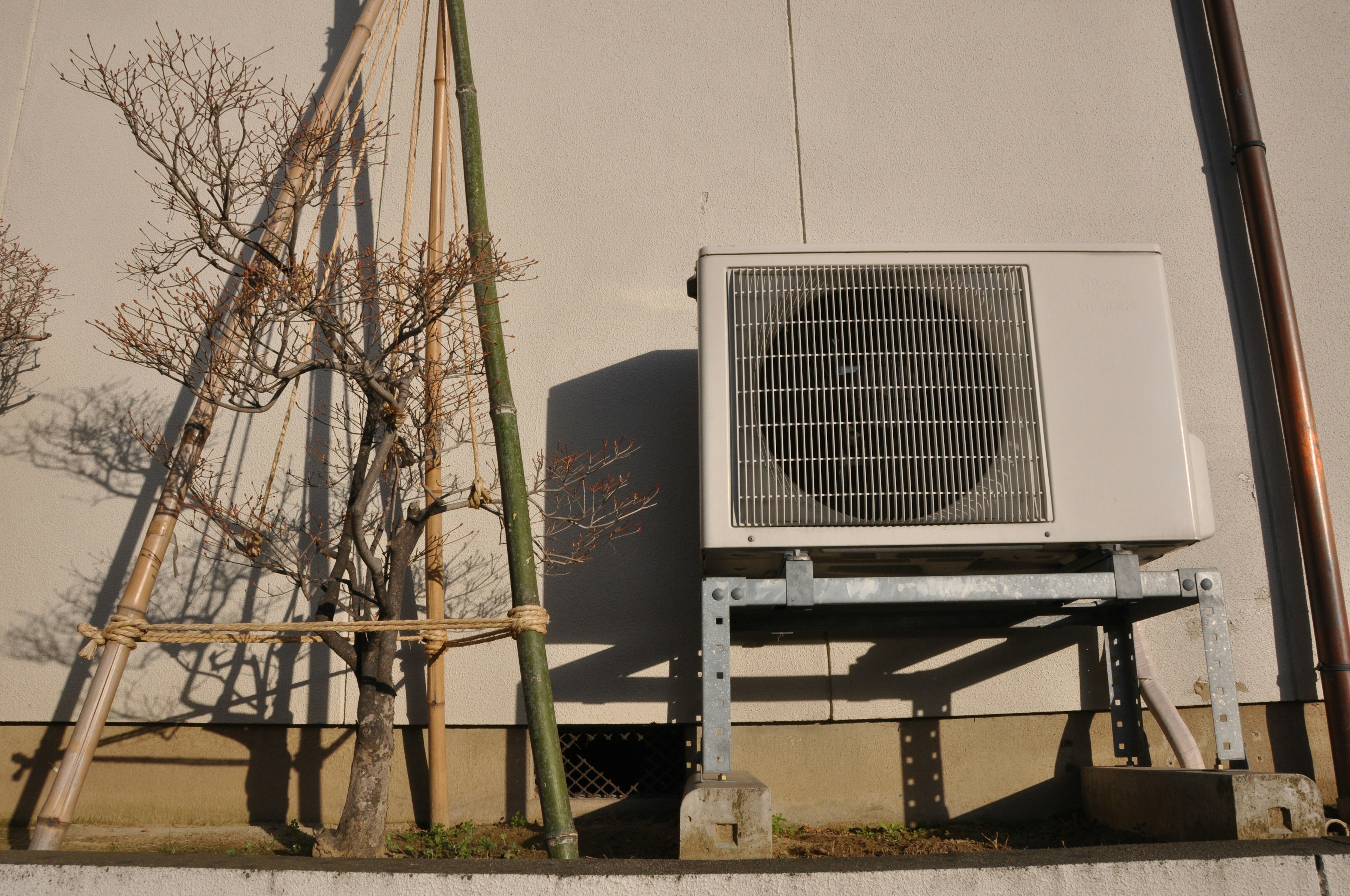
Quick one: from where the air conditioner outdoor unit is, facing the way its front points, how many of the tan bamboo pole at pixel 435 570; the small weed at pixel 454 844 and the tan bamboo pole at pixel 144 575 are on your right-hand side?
3

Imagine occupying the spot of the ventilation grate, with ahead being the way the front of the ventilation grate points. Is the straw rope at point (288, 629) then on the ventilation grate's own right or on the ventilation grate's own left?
on the ventilation grate's own right

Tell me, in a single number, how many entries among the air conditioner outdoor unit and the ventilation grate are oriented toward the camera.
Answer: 2

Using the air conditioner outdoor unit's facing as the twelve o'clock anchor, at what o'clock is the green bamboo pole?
The green bamboo pole is roughly at 3 o'clock from the air conditioner outdoor unit.

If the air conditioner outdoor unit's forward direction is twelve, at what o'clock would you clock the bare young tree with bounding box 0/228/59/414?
The bare young tree is roughly at 3 o'clock from the air conditioner outdoor unit.

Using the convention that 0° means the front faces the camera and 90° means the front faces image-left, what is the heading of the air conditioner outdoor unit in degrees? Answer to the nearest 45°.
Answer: approximately 0°

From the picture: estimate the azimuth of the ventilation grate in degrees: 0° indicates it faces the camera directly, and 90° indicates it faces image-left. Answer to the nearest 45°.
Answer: approximately 0°

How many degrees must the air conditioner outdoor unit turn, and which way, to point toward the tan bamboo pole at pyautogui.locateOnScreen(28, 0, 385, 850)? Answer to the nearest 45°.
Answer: approximately 90° to its right
